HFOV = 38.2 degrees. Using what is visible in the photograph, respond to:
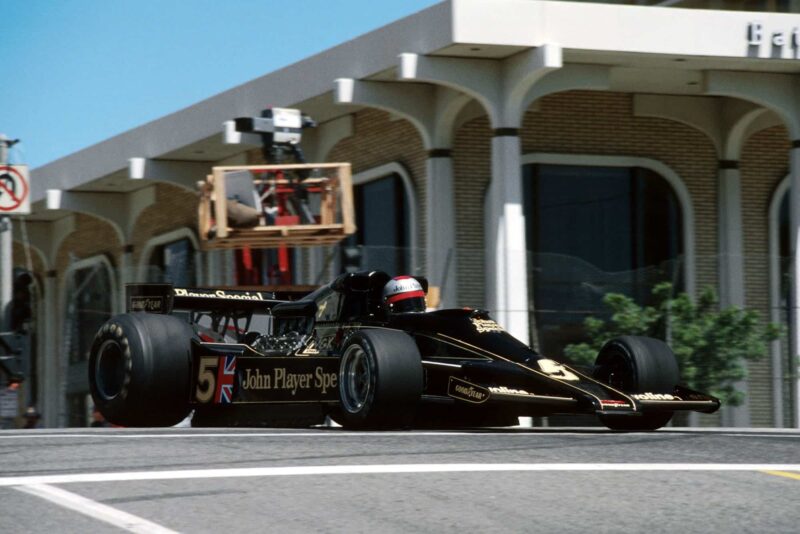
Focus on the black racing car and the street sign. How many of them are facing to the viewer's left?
0

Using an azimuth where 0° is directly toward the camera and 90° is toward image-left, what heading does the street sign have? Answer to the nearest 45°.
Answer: approximately 0°

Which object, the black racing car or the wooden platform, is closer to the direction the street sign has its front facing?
the black racing car

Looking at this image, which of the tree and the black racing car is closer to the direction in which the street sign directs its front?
the black racing car

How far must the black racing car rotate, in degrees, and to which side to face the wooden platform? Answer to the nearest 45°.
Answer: approximately 135° to its left

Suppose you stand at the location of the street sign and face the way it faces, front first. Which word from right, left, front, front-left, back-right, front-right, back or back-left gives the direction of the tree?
front-left

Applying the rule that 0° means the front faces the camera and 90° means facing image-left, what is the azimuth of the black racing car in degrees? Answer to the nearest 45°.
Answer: approximately 315°

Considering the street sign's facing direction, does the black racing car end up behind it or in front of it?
in front

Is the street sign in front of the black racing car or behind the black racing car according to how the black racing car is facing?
behind

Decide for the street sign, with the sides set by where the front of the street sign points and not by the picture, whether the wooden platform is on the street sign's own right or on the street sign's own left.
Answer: on the street sign's own left
